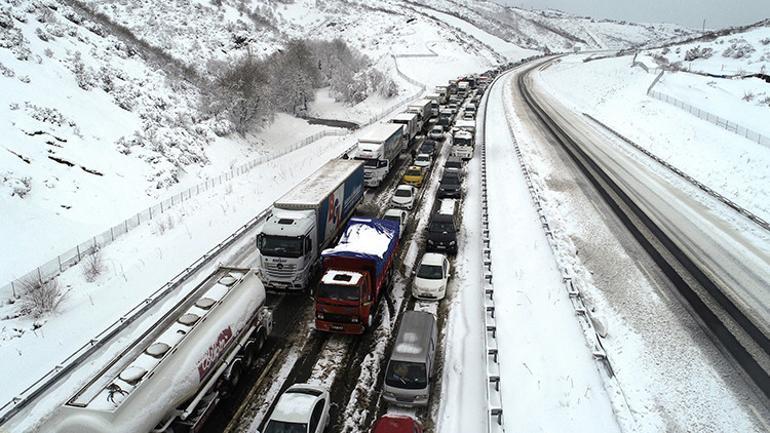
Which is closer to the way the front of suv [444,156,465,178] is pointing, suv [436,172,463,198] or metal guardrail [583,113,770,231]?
the suv

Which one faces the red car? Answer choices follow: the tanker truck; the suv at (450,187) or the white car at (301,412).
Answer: the suv

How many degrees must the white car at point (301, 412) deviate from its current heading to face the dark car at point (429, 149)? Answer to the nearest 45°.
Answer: approximately 135° to its right

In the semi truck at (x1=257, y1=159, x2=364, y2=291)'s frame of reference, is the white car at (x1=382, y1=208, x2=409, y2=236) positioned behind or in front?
behind

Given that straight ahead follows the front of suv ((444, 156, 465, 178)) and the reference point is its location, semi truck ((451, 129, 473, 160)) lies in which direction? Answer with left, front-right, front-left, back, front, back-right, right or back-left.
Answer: back

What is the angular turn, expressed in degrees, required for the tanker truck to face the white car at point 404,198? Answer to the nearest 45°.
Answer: approximately 180°

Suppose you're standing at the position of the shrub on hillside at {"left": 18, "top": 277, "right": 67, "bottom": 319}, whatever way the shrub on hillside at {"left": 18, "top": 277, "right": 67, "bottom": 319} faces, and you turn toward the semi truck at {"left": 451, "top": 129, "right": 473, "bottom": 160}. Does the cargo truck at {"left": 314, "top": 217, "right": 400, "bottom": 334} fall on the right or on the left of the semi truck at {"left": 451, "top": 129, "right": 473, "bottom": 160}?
right

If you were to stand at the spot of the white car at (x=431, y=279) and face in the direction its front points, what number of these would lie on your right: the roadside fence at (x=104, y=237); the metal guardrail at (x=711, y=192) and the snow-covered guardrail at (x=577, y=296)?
1

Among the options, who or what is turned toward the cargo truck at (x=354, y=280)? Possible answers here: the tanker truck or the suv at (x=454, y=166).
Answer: the suv

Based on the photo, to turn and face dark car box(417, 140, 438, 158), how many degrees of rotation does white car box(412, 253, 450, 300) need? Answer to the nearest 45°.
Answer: approximately 180°

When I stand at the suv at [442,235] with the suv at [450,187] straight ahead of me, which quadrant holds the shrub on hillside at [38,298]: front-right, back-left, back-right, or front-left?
back-left
